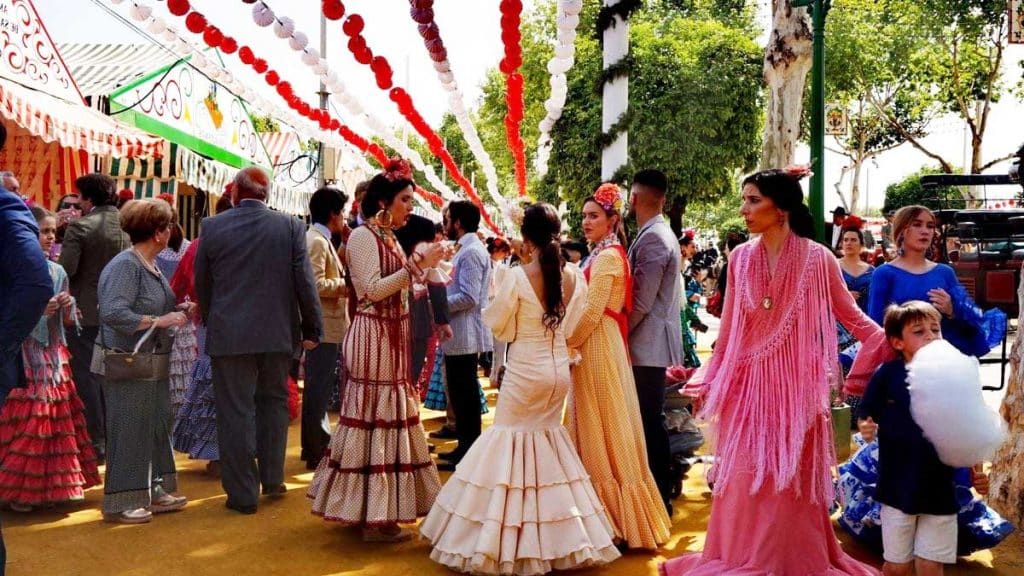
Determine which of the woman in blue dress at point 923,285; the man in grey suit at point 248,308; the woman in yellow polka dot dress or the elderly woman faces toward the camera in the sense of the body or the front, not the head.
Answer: the woman in blue dress

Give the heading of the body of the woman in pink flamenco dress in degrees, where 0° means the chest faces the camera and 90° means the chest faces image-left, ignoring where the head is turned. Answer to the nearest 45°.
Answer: approximately 45°

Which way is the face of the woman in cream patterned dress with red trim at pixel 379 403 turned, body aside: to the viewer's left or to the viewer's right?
to the viewer's right

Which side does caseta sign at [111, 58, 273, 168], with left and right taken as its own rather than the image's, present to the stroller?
front

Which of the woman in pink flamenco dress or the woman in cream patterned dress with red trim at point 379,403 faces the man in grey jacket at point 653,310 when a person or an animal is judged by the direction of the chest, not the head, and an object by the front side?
the woman in cream patterned dress with red trim

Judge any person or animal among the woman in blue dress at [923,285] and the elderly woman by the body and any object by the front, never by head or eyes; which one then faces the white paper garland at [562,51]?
the elderly woman

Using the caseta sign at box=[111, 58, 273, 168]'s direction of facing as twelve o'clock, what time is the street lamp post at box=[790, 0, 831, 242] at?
The street lamp post is roughly at 12 o'clock from the caseta sign.

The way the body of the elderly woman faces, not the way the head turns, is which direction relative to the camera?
to the viewer's right

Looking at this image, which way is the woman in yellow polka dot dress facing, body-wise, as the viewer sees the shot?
to the viewer's left

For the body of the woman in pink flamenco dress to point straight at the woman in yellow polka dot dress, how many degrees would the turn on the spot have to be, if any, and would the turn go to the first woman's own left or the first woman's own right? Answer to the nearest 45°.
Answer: approximately 90° to the first woman's own right

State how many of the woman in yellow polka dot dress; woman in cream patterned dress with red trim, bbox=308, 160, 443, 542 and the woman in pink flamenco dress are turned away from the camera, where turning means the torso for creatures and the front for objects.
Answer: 0

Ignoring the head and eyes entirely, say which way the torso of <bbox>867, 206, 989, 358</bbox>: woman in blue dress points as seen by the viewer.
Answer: toward the camera

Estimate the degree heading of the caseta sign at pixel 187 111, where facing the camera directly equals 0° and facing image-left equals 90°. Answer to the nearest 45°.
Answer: approximately 315°

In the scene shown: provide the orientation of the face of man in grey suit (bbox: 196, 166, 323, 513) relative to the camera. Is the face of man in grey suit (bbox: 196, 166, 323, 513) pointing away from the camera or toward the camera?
away from the camera

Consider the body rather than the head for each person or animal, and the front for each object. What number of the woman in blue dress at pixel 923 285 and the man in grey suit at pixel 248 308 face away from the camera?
1

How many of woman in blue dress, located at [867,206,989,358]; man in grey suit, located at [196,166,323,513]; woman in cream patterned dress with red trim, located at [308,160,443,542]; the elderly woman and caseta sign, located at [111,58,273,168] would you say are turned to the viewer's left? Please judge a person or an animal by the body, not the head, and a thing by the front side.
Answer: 0

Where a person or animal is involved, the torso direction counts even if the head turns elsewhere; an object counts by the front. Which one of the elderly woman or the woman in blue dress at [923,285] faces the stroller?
the elderly woman

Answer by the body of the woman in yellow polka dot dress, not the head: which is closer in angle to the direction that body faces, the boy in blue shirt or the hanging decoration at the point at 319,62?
the hanging decoration

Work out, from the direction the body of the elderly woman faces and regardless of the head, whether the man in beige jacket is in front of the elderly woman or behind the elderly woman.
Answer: in front

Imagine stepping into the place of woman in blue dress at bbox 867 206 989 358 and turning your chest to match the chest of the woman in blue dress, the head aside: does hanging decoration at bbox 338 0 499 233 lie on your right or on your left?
on your right

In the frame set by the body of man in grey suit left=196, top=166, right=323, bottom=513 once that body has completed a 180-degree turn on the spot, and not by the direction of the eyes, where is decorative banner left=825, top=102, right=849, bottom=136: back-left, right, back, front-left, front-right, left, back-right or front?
back-left
